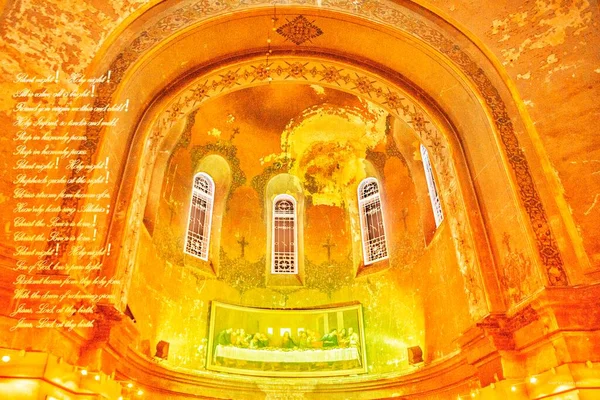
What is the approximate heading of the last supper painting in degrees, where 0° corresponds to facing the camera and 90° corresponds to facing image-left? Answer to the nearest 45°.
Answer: approximately 0°
